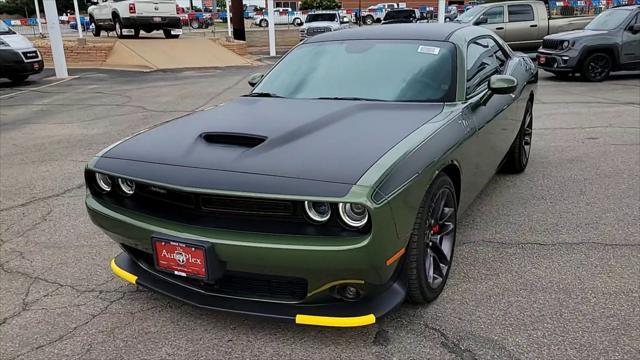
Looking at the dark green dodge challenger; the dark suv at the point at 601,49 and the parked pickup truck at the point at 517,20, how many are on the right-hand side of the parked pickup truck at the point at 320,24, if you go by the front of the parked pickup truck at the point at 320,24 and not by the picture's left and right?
0

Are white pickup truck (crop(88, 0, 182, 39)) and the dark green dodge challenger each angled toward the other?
no

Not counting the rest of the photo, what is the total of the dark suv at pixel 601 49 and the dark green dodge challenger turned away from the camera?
0

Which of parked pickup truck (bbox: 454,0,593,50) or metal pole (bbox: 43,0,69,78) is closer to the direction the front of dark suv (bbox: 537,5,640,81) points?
the metal pole

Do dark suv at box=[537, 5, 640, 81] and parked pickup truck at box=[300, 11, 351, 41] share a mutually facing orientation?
no

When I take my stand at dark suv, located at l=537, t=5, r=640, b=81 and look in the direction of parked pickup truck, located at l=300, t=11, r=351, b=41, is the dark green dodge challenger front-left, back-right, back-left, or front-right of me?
back-left

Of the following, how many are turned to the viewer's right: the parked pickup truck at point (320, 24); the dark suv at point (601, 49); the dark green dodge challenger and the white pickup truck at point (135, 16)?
0

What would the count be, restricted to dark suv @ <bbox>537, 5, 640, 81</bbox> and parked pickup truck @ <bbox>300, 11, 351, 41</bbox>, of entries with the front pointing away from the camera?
0

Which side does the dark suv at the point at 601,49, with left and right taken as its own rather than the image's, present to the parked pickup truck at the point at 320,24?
right

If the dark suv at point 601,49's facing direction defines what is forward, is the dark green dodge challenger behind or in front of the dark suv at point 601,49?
in front

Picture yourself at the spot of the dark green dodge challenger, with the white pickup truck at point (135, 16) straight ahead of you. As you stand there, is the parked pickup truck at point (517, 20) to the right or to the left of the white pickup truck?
right

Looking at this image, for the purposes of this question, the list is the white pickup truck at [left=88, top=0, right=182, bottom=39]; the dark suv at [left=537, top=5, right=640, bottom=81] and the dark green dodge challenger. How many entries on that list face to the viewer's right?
0

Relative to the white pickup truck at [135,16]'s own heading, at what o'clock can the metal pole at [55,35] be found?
The metal pole is roughly at 8 o'clock from the white pickup truck.

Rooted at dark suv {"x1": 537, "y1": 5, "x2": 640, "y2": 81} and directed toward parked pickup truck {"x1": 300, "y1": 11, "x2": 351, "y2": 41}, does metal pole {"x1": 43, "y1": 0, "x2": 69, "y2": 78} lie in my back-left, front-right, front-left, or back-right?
front-left

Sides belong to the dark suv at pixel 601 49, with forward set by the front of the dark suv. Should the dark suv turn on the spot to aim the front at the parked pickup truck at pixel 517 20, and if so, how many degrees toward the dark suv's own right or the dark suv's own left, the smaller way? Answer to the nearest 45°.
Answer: approximately 90° to the dark suv's own right

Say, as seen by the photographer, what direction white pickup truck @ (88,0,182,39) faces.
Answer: facing away from the viewer and to the left of the viewer

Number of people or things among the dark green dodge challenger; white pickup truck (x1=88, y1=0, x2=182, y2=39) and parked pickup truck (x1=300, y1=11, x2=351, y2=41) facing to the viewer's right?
0

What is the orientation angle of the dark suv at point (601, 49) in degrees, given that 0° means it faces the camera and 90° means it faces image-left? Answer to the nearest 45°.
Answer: approximately 45°

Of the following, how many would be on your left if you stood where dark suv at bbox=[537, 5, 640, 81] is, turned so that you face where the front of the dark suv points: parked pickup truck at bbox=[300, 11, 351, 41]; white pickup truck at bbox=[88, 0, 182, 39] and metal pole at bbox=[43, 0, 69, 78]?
0

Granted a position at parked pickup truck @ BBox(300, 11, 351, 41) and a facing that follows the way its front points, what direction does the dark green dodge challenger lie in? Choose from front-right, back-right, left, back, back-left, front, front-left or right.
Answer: front-left
